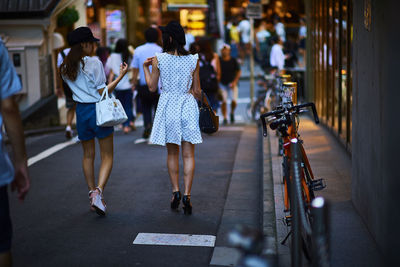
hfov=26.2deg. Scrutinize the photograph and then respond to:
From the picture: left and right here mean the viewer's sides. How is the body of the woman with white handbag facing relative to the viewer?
facing away from the viewer and to the right of the viewer

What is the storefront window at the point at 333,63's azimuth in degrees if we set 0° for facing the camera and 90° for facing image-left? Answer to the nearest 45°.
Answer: approximately 90°

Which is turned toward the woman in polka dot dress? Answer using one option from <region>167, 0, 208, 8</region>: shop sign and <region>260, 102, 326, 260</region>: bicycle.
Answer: the shop sign

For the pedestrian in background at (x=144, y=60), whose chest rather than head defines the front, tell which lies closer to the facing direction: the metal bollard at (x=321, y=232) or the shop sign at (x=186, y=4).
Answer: the shop sign

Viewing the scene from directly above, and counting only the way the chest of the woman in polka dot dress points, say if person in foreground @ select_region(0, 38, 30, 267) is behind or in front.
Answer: behind

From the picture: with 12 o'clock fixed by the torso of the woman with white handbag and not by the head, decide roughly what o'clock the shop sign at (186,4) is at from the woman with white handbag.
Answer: The shop sign is roughly at 11 o'clock from the woman with white handbag.

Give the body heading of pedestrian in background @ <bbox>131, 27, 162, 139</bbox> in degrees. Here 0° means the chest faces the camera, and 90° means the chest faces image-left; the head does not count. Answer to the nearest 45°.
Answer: approximately 180°

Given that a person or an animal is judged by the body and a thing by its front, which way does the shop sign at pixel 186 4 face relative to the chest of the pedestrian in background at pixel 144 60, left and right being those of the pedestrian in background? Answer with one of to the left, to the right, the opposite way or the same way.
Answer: the opposite way

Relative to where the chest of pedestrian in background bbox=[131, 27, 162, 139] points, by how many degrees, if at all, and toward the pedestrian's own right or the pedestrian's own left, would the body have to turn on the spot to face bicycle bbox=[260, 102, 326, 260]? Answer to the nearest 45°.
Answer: approximately 180°

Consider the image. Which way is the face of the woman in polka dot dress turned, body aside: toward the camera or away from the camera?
away from the camera
